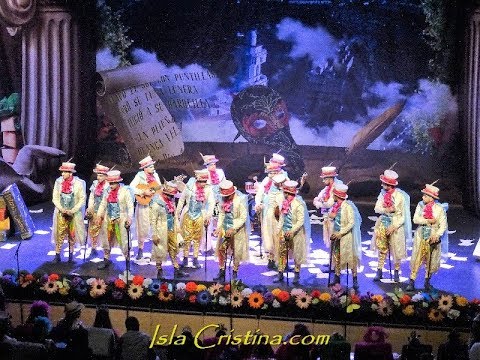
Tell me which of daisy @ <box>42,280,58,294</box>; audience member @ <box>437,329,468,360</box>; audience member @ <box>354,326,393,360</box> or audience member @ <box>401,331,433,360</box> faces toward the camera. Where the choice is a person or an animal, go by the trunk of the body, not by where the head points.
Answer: the daisy

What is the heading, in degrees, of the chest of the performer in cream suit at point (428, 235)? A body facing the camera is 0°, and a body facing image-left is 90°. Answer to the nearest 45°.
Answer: approximately 45°

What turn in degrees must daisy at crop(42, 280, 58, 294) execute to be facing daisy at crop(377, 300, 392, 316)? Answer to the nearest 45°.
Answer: approximately 90° to its left

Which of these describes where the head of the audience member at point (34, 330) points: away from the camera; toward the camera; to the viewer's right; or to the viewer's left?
away from the camera

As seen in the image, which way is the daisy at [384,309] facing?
toward the camera

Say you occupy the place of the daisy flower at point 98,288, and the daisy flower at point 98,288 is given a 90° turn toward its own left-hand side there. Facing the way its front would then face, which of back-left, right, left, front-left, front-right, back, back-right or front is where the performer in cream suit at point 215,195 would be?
front-left

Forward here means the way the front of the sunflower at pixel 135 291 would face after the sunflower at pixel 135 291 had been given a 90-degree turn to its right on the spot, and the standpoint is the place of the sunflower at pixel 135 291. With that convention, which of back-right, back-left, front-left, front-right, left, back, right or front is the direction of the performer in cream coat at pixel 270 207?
back-right

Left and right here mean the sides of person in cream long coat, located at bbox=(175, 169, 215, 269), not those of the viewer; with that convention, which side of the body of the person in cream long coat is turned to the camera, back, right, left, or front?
front

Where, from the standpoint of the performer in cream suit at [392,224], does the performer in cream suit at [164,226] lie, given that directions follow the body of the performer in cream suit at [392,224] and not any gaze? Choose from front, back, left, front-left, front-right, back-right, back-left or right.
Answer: front-right

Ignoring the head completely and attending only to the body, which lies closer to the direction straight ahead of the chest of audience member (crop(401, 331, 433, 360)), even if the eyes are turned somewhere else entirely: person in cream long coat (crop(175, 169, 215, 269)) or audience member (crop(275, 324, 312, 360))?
the person in cream long coat

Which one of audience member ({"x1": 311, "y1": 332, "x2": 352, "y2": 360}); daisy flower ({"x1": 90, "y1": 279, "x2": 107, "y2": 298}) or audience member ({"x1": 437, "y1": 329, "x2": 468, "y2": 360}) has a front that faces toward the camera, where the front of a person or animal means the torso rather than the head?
the daisy flower

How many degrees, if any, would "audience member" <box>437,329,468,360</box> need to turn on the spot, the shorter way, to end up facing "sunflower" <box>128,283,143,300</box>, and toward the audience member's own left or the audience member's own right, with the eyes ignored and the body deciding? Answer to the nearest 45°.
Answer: approximately 90° to the audience member's own left

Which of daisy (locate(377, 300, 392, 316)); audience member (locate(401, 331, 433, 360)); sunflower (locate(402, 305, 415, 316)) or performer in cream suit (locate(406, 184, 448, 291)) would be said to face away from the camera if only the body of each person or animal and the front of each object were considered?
the audience member

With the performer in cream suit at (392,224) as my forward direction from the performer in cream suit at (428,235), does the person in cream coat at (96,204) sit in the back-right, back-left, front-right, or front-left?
front-left

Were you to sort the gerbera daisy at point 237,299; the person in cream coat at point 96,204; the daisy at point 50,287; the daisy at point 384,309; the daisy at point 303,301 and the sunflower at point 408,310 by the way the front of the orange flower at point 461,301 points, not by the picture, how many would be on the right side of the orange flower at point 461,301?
6

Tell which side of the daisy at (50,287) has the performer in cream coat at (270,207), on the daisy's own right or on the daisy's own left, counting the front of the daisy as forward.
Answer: on the daisy's own left

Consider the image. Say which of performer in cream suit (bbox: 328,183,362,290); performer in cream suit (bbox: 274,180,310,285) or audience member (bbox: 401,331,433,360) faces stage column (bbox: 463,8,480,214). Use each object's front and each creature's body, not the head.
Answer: the audience member

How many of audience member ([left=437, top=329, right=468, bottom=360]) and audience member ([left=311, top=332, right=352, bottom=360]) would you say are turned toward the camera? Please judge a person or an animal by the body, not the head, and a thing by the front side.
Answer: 0

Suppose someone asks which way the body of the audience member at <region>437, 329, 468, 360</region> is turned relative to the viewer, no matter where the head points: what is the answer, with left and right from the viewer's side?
facing away from the viewer

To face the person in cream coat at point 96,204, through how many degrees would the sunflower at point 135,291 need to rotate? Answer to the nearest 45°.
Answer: approximately 180°
